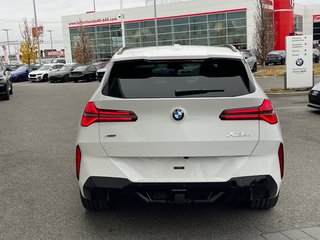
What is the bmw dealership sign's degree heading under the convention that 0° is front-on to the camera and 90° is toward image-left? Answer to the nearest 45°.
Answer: approximately 0°

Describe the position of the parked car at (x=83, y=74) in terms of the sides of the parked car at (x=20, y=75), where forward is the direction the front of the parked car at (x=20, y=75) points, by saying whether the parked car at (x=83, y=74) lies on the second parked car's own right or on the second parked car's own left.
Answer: on the second parked car's own left

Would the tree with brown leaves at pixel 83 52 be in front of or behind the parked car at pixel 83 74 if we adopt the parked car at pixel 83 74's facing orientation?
behind

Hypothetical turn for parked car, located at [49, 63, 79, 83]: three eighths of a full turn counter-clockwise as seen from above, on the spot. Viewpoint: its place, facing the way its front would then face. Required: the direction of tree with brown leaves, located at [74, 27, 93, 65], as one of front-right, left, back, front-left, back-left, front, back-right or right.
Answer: left

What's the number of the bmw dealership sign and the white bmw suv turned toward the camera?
1

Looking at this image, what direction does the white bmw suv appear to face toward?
away from the camera

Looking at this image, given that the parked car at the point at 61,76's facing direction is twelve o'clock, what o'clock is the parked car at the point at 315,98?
the parked car at the point at 315,98 is roughly at 10 o'clock from the parked car at the point at 61,76.

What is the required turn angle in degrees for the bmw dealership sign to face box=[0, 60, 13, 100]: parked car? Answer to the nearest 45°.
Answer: approximately 90° to its right

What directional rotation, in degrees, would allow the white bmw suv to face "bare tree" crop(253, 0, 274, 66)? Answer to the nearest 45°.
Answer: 0° — it already faces it

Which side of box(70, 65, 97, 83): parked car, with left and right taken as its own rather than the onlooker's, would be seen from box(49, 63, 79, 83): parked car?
right

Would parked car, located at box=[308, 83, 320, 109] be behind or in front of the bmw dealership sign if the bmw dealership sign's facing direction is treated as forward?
in front

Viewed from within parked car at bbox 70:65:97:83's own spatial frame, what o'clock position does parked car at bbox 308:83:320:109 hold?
parked car at bbox 308:83:320:109 is roughly at 10 o'clock from parked car at bbox 70:65:97:83.

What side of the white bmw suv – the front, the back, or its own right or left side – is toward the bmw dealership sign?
front

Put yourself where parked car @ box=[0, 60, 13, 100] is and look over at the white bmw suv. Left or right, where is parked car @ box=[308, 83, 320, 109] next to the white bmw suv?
left

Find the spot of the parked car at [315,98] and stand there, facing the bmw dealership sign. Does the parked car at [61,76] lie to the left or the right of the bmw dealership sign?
left

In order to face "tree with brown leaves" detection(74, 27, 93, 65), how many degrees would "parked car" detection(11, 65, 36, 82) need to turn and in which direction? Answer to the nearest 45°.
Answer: approximately 180°
